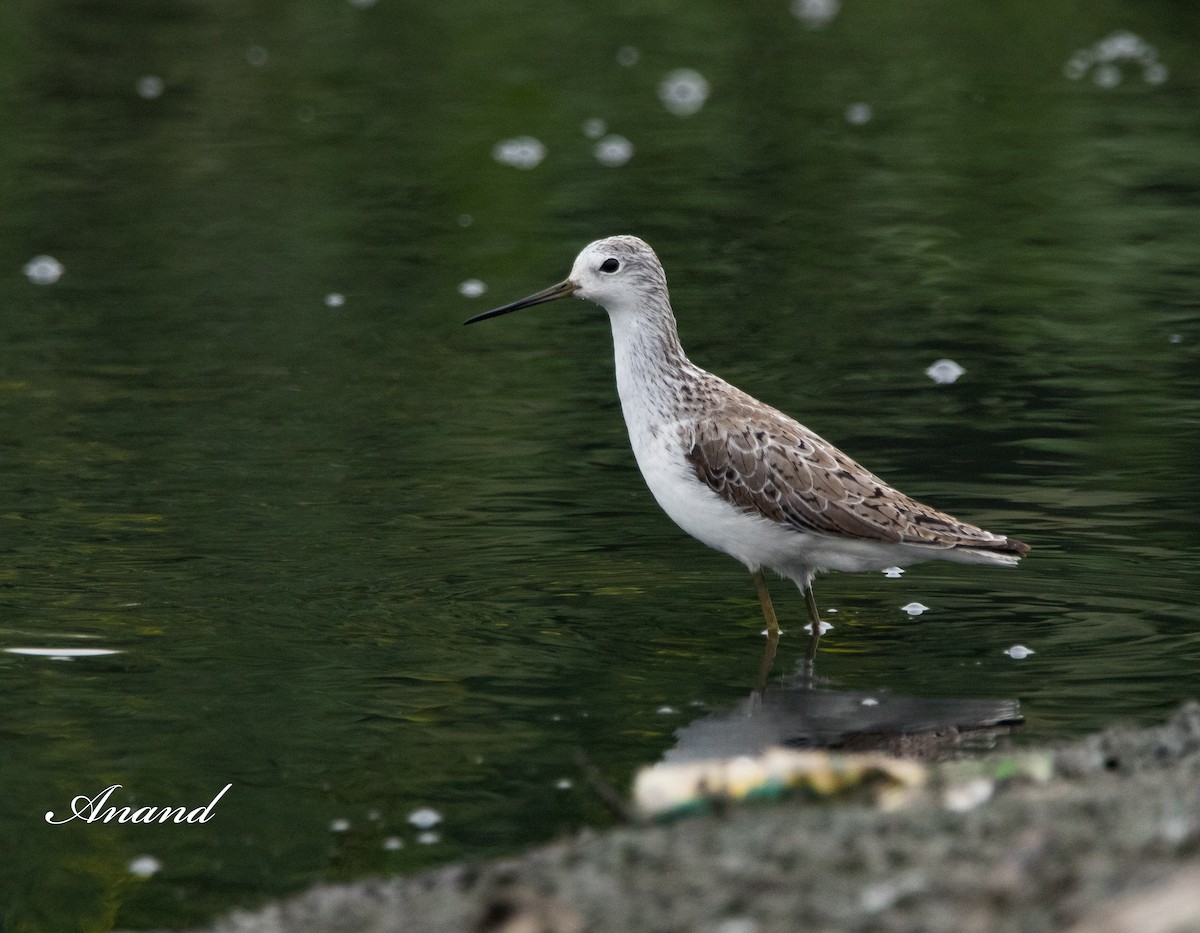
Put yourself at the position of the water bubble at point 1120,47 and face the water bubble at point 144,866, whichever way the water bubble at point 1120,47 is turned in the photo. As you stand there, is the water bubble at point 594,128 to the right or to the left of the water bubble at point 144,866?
right

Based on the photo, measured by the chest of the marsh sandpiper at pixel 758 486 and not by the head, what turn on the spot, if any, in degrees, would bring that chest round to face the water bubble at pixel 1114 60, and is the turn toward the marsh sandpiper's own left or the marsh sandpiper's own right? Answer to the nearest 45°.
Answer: approximately 135° to the marsh sandpiper's own right

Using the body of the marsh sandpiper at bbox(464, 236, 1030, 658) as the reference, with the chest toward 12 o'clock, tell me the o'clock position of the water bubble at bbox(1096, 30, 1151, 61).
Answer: The water bubble is roughly at 4 o'clock from the marsh sandpiper.

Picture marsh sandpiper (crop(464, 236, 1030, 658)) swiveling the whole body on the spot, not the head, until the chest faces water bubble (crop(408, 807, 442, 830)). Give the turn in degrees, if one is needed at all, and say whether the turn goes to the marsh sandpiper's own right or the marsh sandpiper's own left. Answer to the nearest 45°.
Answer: approximately 45° to the marsh sandpiper's own left

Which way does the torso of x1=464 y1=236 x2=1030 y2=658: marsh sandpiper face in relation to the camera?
to the viewer's left

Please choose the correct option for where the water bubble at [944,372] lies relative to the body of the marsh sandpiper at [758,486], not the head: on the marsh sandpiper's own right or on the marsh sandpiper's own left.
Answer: on the marsh sandpiper's own right
